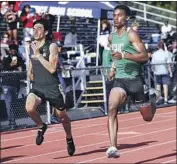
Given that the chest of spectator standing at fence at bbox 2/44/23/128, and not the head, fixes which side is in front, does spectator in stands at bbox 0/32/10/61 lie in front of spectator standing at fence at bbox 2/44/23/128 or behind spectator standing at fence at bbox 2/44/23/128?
behind

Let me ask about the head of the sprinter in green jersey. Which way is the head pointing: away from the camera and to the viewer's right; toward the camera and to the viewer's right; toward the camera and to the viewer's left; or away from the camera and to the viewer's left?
toward the camera and to the viewer's left

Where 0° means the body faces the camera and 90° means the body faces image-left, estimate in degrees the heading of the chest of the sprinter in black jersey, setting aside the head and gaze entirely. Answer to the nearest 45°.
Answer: approximately 45°

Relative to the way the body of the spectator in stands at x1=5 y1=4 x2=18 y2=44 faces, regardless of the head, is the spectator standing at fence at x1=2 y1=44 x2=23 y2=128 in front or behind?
in front

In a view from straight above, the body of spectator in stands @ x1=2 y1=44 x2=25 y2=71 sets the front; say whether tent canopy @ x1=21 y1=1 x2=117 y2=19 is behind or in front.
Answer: behind

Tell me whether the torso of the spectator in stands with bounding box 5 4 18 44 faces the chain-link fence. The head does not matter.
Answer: yes
